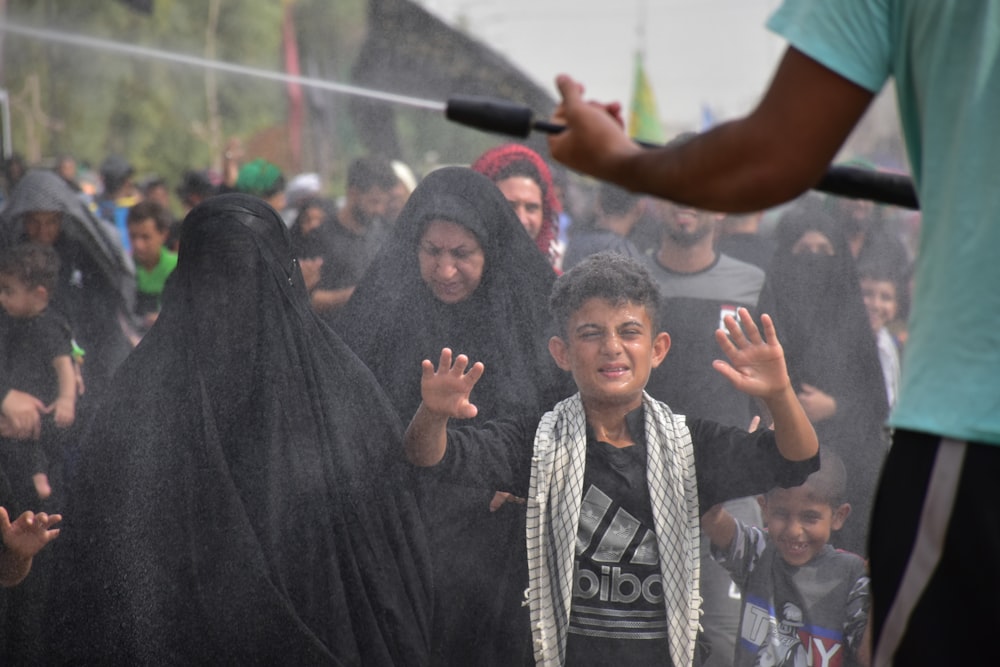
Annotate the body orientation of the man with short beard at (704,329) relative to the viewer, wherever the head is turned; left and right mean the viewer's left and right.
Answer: facing the viewer

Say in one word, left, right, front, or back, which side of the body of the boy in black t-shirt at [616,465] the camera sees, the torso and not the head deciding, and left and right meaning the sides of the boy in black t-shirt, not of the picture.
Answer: front

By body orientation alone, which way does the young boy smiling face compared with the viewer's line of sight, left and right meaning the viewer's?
facing the viewer

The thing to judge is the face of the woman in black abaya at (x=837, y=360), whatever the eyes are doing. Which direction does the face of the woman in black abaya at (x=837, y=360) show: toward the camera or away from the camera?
toward the camera

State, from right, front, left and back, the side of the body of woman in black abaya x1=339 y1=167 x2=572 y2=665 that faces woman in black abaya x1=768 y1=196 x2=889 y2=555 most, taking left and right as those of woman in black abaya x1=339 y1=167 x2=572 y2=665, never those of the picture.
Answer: left

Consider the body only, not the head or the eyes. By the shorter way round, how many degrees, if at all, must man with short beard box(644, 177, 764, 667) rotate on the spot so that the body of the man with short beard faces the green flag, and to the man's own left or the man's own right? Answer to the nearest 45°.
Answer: approximately 135° to the man's own right

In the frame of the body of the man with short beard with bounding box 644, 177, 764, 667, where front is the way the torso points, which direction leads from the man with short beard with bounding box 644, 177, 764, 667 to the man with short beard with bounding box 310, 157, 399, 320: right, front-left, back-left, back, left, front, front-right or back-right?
right

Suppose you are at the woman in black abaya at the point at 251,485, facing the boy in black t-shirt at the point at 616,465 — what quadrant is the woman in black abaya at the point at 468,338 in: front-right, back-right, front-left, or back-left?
front-left

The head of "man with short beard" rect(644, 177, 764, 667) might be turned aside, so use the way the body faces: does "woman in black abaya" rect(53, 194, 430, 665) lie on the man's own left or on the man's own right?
on the man's own right

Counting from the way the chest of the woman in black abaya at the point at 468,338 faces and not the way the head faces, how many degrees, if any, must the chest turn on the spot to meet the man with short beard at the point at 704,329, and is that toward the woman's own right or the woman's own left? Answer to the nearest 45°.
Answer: approximately 90° to the woman's own left
